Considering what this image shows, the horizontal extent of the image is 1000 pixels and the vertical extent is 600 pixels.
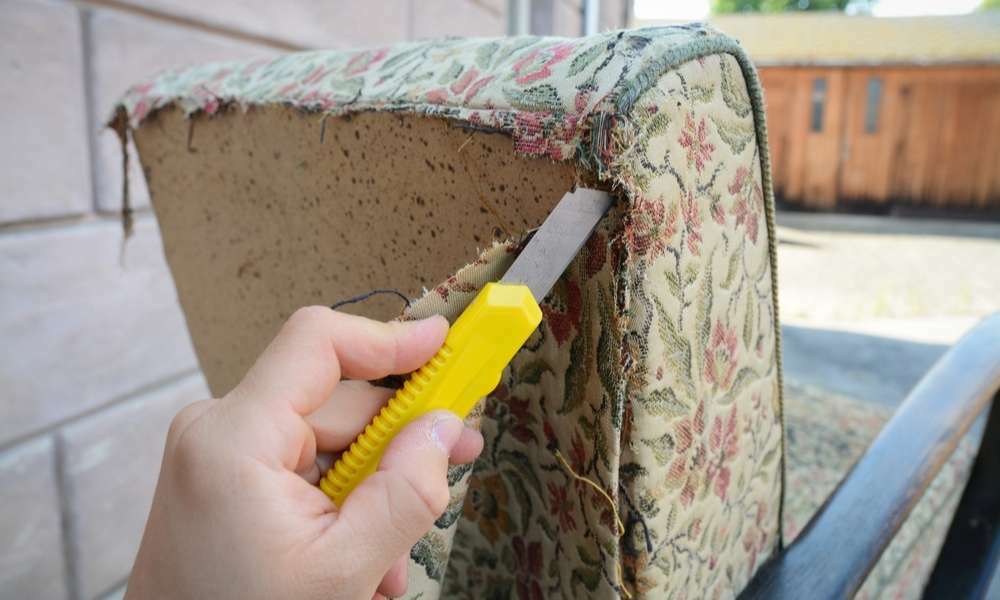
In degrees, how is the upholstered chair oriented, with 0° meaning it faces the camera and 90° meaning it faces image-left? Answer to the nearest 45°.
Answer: approximately 225°
